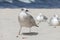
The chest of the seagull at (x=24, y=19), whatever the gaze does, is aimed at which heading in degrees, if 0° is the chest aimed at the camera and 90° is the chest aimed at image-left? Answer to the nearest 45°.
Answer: approximately 45°
